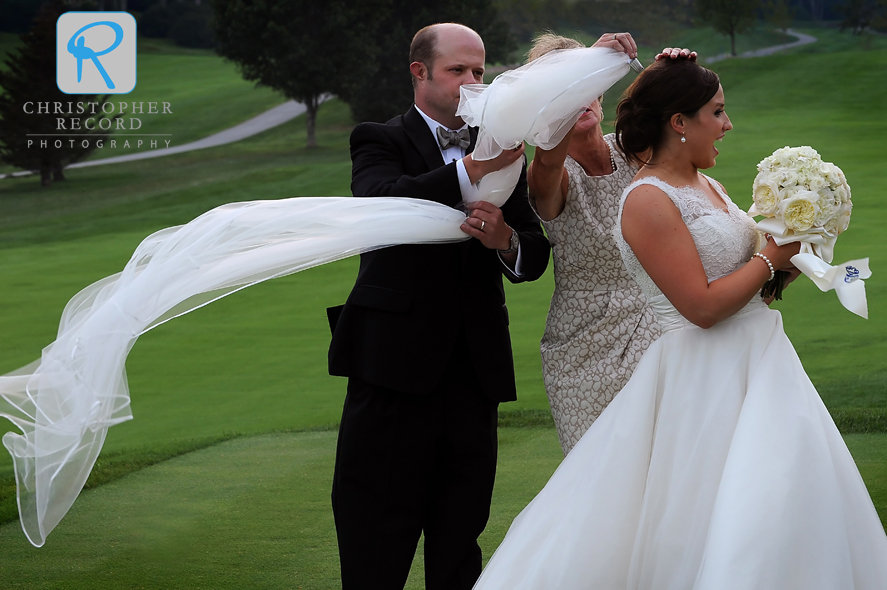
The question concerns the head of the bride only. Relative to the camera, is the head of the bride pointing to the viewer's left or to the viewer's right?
to the viewer's right

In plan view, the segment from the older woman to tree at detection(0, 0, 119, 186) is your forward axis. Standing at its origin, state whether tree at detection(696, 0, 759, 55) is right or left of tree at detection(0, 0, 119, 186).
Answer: right

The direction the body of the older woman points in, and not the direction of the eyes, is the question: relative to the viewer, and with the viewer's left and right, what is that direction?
facing the viewer and to the right of the viewer

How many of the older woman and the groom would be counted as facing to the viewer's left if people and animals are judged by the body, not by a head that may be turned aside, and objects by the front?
0

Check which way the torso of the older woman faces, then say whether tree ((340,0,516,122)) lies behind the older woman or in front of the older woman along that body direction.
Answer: behind

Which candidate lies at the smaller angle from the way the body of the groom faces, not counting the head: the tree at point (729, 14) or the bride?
the bride
